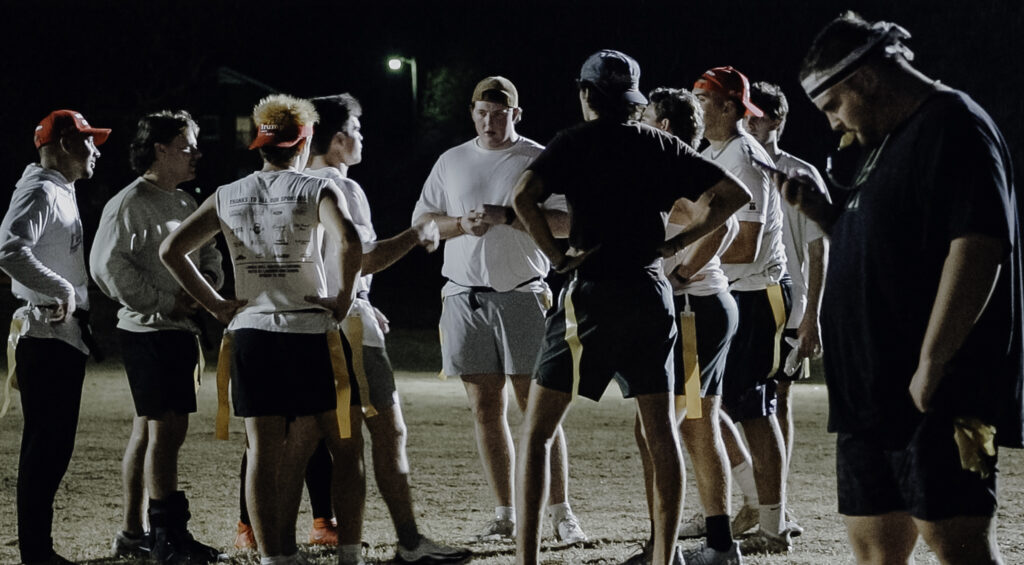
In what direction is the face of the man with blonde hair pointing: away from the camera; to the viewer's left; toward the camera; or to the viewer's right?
away from the camera

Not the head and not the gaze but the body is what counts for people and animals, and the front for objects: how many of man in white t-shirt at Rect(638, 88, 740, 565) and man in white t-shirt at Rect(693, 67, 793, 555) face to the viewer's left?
2

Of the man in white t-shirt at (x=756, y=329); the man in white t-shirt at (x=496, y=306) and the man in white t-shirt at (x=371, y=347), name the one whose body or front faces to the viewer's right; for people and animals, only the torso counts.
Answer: the man in white t-shirt at (x=371, y=347)

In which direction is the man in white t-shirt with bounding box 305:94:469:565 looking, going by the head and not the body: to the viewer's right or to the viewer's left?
to the viewer's right

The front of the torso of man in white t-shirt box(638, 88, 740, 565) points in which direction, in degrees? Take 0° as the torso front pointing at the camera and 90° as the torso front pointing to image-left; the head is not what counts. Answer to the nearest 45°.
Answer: approximately 90°

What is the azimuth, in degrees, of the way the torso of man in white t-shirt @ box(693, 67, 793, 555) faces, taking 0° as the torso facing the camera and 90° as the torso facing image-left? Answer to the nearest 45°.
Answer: approximately 90°

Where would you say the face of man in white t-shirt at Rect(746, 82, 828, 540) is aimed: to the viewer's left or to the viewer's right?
to the viewer's left

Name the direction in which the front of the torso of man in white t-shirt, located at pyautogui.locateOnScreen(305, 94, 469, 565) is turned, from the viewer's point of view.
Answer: to the viewer's right

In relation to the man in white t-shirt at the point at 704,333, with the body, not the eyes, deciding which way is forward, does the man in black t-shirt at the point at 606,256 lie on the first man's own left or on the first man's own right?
on the first man's own left

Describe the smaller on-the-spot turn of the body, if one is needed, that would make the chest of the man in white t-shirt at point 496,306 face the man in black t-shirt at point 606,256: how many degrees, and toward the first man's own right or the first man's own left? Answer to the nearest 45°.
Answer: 0° — they already face them

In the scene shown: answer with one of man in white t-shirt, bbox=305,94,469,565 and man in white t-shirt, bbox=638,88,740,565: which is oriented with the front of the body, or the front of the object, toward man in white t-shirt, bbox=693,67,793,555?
man in white t-shirt, bbox=305,94,469,565
